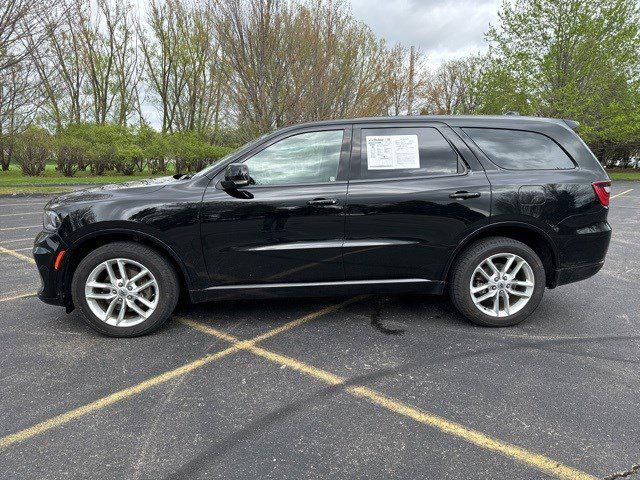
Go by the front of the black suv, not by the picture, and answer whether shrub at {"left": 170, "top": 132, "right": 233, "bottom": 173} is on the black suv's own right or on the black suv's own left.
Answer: on the black suv's own right

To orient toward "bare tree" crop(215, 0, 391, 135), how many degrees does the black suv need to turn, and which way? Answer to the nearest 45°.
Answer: approximately 90° to its right

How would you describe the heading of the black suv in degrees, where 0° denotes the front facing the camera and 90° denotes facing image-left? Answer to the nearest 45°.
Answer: approximately 90°

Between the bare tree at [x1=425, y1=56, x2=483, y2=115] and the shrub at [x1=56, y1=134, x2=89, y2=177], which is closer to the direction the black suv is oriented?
the shrub

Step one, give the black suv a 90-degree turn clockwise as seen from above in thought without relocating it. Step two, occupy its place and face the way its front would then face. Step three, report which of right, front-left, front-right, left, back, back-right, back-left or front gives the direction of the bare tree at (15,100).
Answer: front-left

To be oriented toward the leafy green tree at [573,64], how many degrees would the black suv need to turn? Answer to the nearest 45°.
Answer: approximately 135° to its right

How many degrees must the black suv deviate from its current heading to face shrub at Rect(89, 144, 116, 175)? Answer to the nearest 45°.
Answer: approximately 45° to its right

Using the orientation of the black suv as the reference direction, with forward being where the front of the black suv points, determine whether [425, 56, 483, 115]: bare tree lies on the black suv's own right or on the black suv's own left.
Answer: on the black suv's own right
